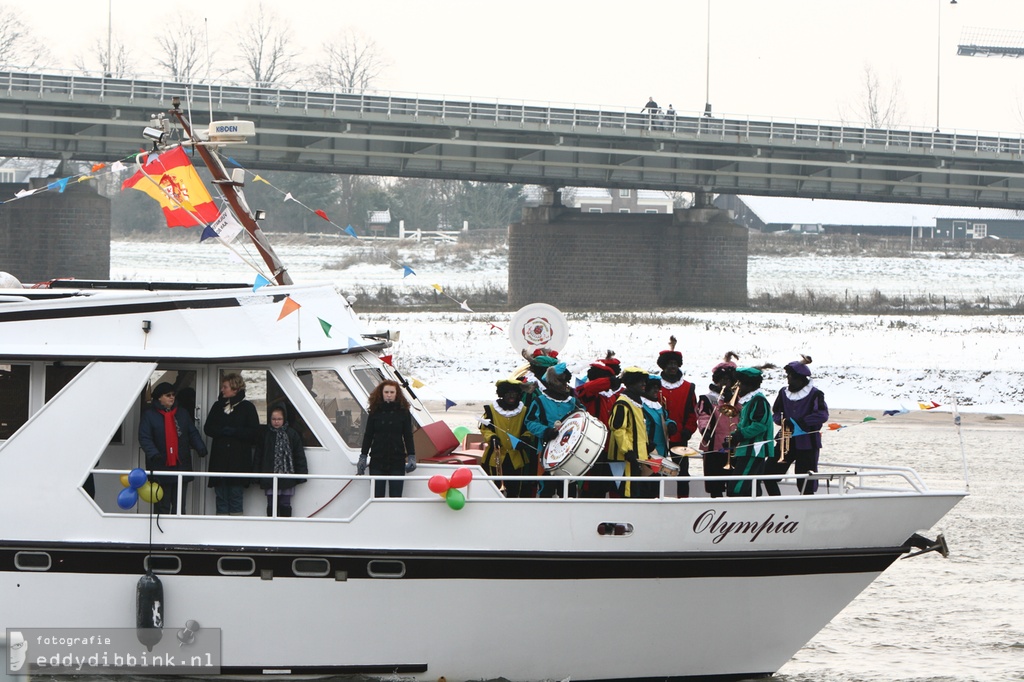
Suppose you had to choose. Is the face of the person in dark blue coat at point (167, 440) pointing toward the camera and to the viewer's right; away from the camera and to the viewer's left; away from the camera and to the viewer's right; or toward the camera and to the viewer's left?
toward the camera and to the viewer's right

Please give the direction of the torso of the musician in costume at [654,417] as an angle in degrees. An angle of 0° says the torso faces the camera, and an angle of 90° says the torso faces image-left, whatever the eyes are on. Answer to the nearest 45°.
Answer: approximately 315°

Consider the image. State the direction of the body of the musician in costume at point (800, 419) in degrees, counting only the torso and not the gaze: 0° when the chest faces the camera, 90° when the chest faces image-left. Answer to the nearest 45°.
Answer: approximately 45°

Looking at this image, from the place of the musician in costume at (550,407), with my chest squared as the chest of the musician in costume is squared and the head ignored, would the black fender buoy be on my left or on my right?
on my right

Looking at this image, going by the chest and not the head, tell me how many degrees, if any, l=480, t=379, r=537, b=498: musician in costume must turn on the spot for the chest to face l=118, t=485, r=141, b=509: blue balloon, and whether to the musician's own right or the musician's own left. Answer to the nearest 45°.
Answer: approximately 90° to the musician's own right

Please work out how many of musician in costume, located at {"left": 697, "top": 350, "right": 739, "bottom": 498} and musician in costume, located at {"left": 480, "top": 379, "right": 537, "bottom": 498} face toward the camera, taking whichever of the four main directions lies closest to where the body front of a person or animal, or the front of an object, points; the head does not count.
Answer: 2

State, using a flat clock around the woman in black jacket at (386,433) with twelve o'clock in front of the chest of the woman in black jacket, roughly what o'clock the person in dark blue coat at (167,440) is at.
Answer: The person in dark blue coat is roughly at 3 o'clock from the woman in black jacket.

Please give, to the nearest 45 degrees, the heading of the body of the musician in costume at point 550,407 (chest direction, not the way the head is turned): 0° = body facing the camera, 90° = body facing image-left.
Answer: approximately 315°

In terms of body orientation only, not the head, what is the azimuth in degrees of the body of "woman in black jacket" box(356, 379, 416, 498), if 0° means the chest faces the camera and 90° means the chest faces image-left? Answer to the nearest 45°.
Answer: approximately 0°

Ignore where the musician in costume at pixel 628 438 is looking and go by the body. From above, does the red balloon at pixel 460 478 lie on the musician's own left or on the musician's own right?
on the musician's own right
